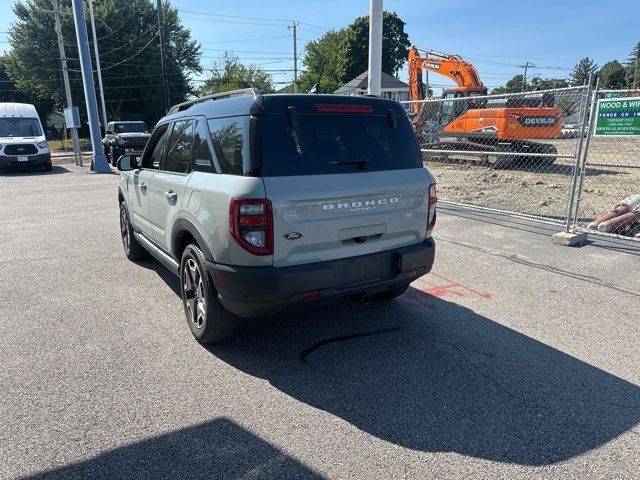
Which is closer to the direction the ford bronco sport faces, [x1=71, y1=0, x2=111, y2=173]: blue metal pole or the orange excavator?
the blue metal pole

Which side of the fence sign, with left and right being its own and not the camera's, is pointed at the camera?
front

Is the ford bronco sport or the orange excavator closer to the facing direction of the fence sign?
the ford bronco sport

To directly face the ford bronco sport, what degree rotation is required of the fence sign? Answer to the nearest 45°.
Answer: approximately 45° to its right

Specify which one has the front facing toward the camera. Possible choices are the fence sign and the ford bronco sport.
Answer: the fence sign

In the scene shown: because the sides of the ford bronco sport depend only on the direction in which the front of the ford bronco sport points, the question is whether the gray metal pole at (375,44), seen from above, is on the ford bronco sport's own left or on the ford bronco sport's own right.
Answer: on the ford bronco sport's own right

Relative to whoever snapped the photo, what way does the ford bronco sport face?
facing away from the viewer and to the left of the viewer

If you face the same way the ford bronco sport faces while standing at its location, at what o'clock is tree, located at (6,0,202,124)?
The tree is roughly at 1 o'clock from the ford bronco sport.

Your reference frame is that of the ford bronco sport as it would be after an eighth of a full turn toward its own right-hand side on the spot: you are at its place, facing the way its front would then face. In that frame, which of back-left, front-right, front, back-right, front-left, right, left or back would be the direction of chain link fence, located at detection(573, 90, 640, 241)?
front-right

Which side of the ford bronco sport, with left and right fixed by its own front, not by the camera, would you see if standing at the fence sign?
right

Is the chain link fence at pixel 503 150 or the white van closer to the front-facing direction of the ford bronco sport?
the white van

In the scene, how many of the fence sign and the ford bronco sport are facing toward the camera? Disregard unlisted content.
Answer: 1

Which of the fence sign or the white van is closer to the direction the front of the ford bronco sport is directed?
the white van
